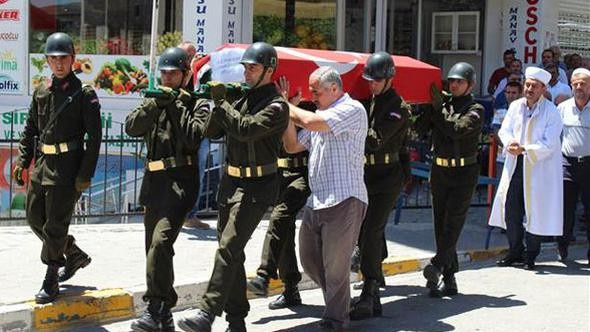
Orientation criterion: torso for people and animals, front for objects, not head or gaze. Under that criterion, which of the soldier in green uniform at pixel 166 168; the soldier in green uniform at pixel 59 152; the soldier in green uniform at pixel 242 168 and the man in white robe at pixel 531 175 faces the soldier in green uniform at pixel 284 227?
the man in white robe

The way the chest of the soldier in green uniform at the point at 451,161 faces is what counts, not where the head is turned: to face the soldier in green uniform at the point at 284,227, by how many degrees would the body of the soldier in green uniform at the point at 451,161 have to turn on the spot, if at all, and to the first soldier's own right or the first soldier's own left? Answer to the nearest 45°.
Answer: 0° — they already face them

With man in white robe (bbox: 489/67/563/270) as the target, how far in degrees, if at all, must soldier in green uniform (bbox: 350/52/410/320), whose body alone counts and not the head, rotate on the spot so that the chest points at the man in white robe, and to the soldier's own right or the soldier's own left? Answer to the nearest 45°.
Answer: approximately 180°

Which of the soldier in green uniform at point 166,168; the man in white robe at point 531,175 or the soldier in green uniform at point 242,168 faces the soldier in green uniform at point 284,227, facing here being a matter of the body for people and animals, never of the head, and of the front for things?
the man in white robe

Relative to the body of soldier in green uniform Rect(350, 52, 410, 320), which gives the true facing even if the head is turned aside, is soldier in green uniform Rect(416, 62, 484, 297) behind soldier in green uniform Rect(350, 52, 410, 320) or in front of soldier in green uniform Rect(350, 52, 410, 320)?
behind

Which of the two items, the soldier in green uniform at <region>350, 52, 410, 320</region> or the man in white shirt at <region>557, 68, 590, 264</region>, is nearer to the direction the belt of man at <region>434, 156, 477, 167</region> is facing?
the soldier in green uniform

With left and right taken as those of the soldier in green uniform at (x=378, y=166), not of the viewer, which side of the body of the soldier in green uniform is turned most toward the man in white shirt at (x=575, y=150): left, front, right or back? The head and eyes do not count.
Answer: back

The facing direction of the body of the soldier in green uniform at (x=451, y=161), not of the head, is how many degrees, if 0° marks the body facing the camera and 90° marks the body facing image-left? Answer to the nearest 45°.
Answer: approximately 45°

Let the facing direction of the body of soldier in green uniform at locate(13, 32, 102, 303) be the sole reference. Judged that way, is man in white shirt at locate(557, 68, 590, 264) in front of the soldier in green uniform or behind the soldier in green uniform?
behind

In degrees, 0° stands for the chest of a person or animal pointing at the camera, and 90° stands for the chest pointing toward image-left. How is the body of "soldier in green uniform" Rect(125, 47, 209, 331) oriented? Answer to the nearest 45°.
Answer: approximately 45°

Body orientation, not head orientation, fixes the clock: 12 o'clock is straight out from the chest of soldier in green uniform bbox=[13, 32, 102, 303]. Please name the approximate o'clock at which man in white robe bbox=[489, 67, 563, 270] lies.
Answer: The man in white robe is roughly at 7 o'clock from the soldier in green uniform.
